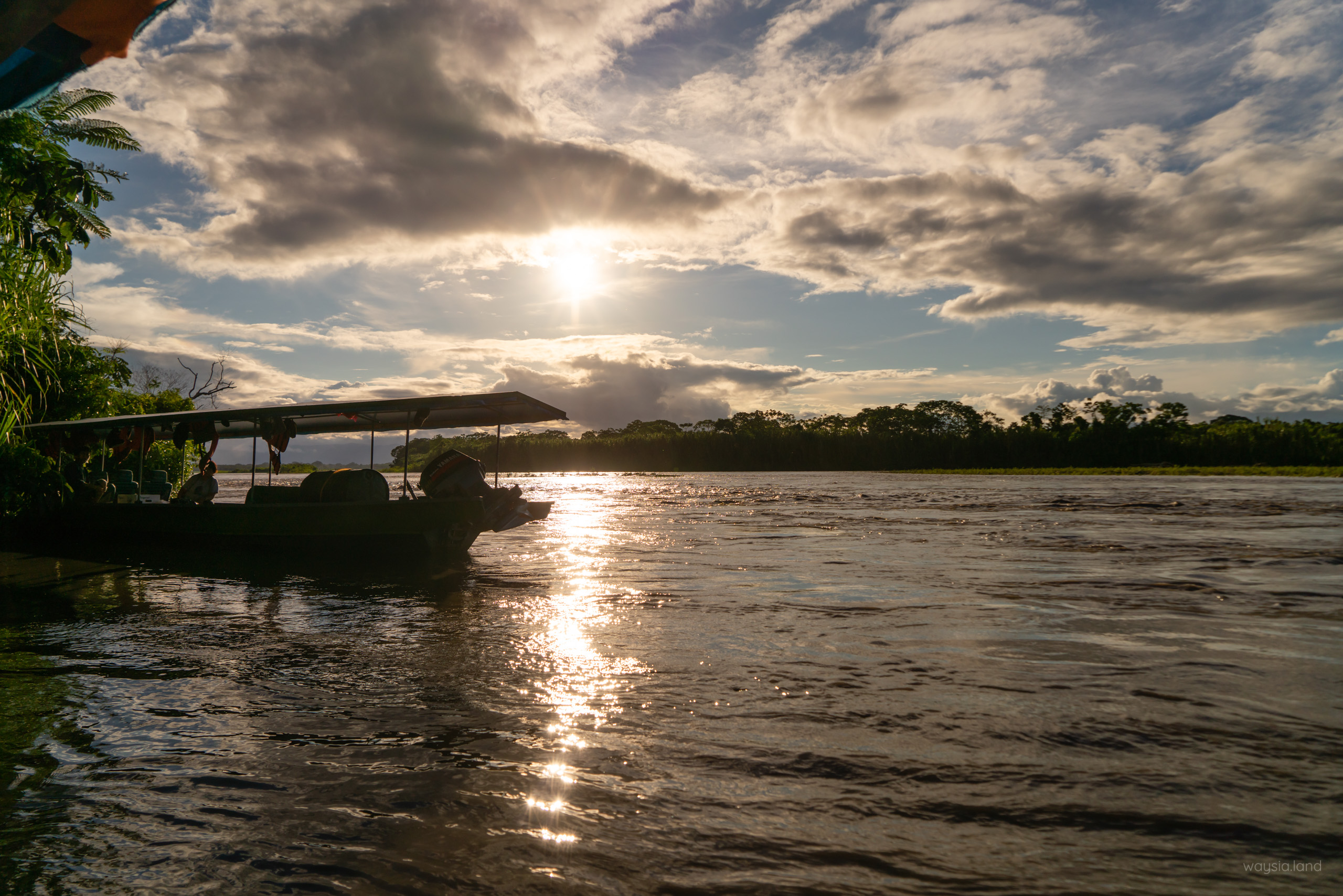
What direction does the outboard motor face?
to the viewer's left

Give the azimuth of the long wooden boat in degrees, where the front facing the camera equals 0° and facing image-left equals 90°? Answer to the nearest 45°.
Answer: approximately 90°

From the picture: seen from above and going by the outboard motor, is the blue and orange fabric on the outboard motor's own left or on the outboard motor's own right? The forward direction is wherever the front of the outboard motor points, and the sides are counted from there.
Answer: on the outboard motor's own left
